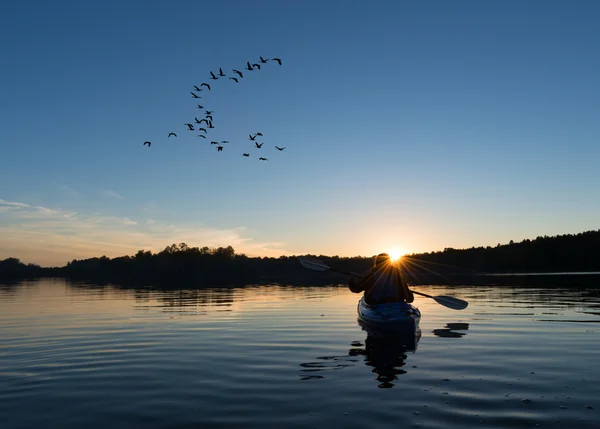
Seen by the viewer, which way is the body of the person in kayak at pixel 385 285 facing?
away from the camera

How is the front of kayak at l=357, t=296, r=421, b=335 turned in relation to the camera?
facing away from the viewer and to the left of the viewer
